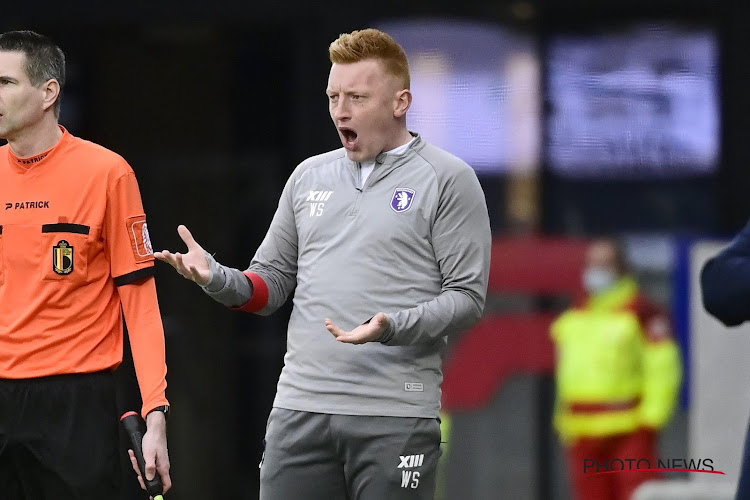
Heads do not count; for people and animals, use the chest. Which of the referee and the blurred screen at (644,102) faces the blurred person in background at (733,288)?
the blurred screen

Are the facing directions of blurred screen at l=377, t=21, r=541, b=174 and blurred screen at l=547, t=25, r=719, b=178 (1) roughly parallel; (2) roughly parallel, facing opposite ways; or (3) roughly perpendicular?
roughly parallel

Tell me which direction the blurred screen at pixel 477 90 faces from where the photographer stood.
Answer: facing the viewer

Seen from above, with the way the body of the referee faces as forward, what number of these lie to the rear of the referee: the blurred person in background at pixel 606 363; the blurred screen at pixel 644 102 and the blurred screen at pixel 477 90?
3

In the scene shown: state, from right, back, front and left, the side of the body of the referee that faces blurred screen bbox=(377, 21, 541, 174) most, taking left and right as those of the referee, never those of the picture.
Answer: back

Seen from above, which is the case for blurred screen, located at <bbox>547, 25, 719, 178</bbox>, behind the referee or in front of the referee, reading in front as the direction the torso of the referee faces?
behind

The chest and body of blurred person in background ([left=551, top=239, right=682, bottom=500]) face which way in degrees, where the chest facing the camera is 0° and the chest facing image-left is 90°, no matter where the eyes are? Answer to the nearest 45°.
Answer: approximately 45°

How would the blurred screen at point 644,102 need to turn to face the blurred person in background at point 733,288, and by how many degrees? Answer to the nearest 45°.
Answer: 0° — it already faces them

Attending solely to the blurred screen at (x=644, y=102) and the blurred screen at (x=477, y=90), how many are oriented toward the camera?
2

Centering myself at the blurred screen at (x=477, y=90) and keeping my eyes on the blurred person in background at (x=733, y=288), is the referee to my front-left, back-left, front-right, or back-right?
front-right

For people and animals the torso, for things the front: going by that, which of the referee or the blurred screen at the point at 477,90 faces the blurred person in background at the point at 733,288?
the blurred screen

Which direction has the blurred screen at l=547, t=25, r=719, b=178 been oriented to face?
toward the camera

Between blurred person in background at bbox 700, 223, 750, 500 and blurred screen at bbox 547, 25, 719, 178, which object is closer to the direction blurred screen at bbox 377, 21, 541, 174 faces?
the blurred person in background
